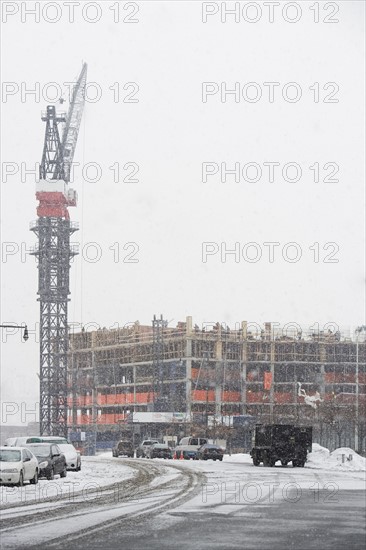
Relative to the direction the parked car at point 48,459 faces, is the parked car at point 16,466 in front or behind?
in front

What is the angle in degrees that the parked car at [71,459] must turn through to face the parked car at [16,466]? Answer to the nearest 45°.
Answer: approximately 45° to its right

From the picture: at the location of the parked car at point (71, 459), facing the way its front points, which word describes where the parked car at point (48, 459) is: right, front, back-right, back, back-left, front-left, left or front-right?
front-right

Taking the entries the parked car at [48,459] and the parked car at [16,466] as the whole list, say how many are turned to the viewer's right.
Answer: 0

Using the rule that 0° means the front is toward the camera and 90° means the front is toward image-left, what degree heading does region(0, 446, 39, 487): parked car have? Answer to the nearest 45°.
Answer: approximately 45°

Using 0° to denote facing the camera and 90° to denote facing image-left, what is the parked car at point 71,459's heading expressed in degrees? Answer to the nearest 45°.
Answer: approximately 315°

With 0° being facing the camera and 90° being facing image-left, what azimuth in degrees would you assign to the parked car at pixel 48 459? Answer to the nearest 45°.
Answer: approximately 45°

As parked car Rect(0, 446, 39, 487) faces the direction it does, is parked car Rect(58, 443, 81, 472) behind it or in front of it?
behind

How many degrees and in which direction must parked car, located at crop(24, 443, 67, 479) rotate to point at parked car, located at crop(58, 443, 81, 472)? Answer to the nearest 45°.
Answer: approximately 135° to its right

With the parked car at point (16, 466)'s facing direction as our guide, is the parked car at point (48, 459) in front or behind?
behind
